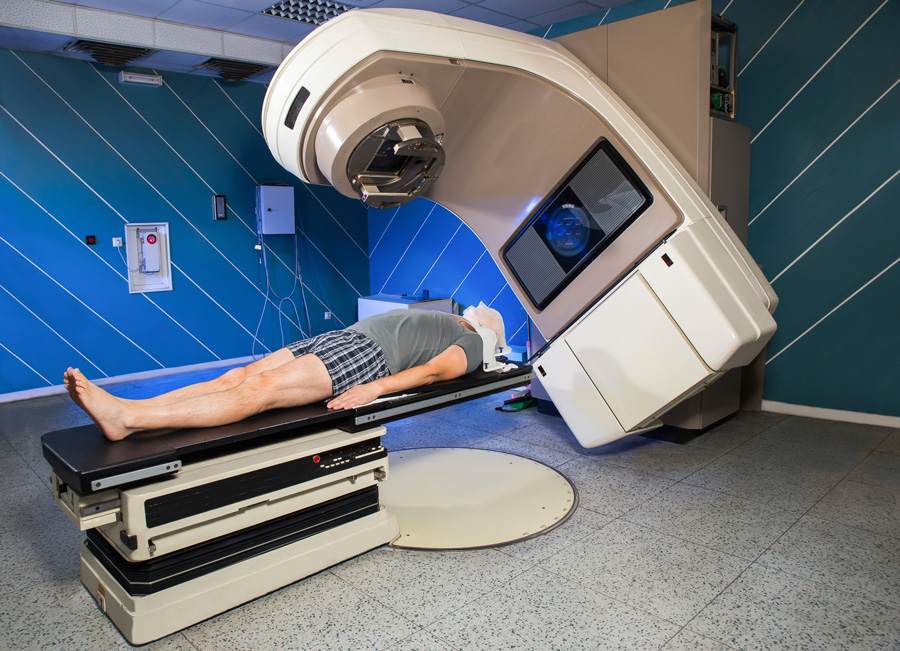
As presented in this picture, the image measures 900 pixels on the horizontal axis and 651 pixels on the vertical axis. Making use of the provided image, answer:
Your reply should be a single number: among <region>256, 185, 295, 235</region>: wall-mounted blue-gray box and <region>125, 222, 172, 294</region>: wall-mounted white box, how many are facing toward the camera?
2

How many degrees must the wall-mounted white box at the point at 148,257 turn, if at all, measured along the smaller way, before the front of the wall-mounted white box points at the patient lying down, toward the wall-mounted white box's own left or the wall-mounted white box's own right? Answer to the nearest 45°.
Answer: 0° — it already faces them

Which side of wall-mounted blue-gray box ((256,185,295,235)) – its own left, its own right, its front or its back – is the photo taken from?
front

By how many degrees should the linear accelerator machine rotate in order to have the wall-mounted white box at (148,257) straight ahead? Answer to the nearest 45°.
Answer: approximately 90° to its right

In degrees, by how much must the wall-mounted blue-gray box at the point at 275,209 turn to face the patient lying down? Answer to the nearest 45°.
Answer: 0° — it already faces them

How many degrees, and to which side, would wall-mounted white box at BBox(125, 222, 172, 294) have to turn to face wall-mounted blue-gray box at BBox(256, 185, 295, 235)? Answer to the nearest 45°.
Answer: approximately 90° to its left

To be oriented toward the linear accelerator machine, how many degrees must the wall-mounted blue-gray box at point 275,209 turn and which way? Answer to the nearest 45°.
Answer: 0° — it already faces it
